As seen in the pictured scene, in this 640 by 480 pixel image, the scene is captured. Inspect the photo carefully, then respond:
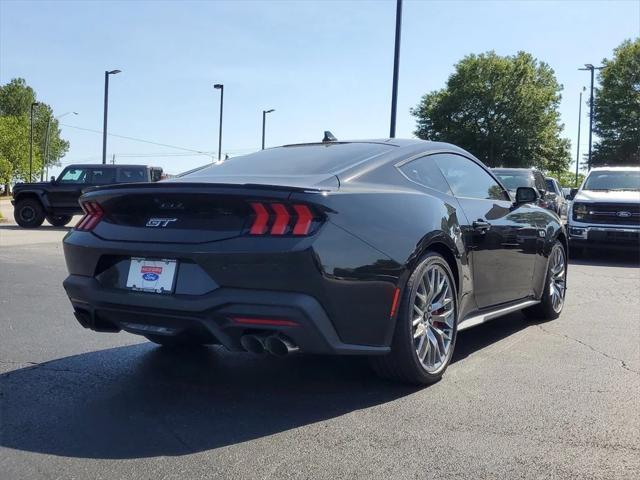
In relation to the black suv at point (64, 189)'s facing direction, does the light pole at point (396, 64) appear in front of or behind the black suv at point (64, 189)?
behind

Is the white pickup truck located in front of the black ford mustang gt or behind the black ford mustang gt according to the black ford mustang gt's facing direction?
in front

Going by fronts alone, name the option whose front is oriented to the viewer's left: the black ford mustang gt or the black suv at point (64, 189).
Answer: the black suv

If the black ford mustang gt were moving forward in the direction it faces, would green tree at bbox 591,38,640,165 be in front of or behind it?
in front

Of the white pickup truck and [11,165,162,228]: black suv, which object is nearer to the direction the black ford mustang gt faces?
the white pickup truck

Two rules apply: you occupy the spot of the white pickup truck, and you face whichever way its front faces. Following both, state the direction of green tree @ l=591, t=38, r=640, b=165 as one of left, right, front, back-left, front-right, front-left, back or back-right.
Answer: back

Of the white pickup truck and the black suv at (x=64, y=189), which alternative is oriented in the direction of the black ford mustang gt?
the white pickup truck

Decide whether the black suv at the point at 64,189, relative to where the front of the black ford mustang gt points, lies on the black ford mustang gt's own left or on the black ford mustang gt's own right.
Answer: on the black ford mustang gt's own left

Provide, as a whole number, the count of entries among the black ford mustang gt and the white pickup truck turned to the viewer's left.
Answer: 0

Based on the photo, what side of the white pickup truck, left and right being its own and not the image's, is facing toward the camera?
front

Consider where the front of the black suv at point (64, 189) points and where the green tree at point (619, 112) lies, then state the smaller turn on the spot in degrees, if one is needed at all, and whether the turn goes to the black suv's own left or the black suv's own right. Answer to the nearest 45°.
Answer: approximately 135° to the black suv's own right

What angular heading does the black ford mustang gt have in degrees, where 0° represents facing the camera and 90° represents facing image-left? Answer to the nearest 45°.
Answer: approximately 225°

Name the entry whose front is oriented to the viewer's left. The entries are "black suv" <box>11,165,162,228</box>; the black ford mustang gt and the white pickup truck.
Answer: the black suv

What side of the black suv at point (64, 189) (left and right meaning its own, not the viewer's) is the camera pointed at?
left

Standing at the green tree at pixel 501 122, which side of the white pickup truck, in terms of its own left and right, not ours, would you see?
back

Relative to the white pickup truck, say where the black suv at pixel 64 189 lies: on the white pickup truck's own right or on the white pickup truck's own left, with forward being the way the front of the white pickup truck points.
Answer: on the white pickup truck's own right

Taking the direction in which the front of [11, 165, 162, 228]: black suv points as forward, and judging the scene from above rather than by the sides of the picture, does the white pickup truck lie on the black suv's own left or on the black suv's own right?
on the black suv's own left

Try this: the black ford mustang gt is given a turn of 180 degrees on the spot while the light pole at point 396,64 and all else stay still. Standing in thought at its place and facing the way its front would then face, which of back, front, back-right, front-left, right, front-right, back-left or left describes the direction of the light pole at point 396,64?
back-right

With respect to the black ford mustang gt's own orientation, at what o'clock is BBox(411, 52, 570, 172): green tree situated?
The green tree is roughly at 11 o'clock from the black ford mustang gt.
